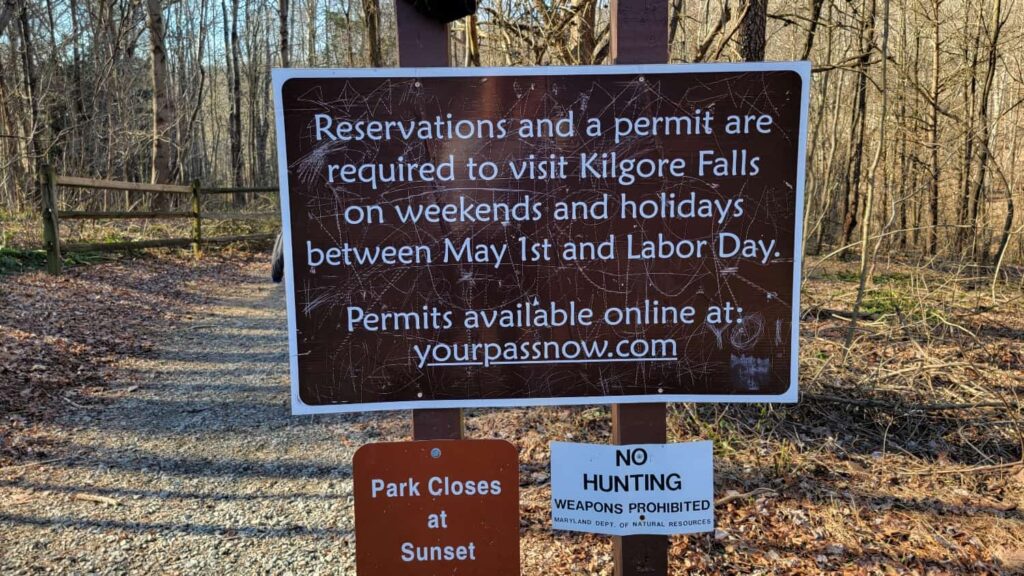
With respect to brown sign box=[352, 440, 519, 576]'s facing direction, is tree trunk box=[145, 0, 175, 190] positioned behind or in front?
behind

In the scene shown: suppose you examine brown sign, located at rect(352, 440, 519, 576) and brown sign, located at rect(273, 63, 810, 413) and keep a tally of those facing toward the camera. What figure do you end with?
2

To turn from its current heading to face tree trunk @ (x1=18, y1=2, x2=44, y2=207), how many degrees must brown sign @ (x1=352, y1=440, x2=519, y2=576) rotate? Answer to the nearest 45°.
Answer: approximately 135° to its right

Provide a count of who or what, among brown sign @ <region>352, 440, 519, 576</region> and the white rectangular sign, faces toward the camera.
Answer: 2

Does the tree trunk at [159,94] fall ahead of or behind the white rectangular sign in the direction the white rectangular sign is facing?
behind

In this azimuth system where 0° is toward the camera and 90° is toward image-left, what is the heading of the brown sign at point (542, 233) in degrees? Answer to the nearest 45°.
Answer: approximately 0°
